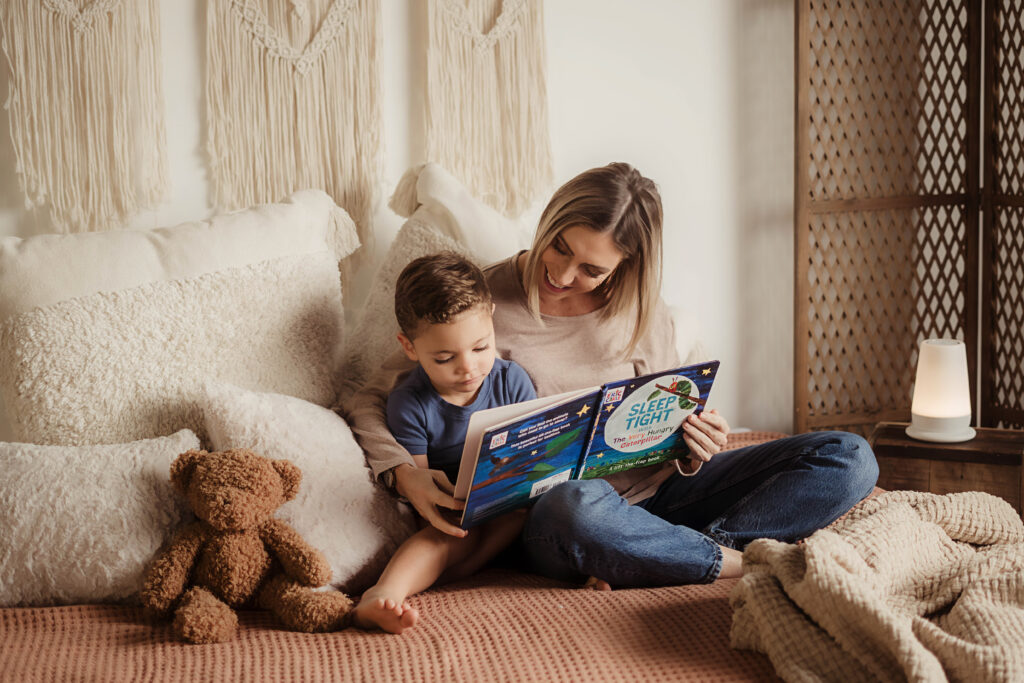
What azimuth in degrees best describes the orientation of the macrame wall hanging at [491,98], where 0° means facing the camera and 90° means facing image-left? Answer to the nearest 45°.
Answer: approximately 0°

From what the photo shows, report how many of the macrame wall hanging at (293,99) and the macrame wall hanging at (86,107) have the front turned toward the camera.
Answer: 2

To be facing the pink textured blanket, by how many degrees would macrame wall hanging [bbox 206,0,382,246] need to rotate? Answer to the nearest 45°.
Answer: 0° — it already faces it

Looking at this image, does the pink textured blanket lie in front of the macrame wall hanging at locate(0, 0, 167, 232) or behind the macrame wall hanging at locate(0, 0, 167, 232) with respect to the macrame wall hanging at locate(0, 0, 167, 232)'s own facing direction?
in front

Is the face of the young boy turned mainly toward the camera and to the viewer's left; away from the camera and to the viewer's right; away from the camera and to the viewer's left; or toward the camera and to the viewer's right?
toward the camera and to the viewer's right

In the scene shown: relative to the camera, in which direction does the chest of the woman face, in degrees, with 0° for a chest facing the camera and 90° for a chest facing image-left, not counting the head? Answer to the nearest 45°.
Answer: approximately 0°
